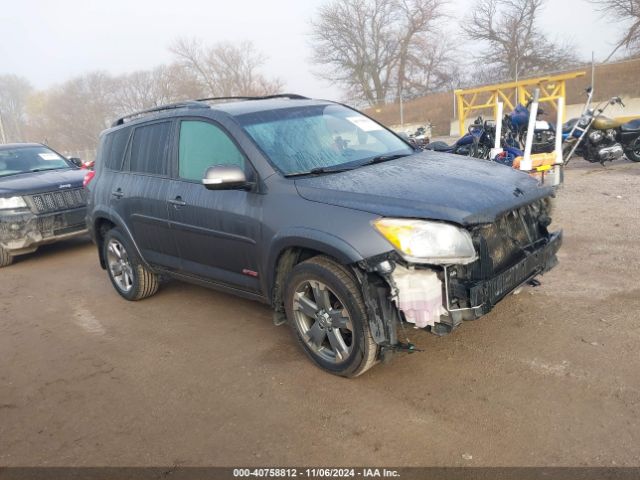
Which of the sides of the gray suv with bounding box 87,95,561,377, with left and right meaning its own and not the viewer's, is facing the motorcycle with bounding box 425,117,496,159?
left

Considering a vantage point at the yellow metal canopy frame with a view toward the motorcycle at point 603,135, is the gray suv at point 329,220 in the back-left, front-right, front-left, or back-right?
front-right

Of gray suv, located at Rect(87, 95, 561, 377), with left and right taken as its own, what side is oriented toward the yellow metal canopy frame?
left

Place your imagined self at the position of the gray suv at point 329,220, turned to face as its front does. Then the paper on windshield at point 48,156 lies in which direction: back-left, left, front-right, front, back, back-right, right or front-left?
back
